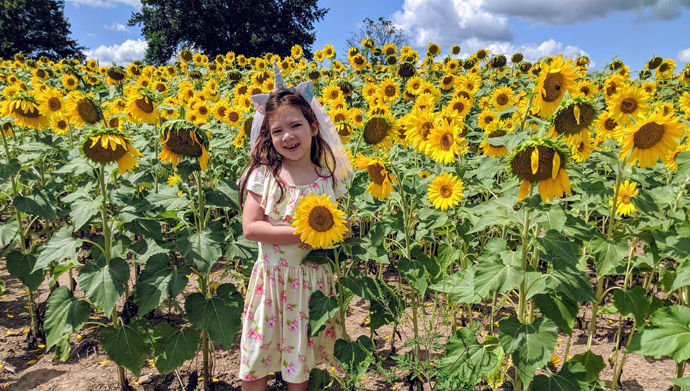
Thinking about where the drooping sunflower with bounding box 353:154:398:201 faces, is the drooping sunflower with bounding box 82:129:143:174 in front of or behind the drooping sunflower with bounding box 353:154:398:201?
in front

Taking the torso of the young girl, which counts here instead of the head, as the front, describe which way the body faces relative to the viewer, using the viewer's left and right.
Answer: facing the viewer

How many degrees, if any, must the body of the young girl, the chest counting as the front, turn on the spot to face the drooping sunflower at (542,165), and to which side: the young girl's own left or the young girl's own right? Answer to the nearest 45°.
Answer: approximately 45° to the young girl's own left

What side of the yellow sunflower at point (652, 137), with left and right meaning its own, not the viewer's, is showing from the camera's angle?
front

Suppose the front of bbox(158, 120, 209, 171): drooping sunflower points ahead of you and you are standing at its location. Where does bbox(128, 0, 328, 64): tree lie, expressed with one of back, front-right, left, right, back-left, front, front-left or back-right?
back

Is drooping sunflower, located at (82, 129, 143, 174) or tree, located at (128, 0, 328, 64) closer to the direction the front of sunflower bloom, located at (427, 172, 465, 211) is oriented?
the drooping sunflower

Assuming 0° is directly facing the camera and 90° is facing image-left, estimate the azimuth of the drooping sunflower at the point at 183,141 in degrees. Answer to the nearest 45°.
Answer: approximately 0°

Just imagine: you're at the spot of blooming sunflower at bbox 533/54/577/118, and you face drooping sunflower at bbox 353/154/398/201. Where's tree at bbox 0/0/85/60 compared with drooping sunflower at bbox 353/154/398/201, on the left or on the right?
right

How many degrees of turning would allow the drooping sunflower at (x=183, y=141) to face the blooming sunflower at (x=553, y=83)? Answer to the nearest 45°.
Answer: approximately 90° to its left

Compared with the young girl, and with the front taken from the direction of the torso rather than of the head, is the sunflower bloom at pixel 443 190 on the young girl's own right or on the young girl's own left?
on the young girl's own left

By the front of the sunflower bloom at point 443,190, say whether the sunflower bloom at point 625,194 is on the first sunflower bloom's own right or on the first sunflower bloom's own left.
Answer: on the first sunflower bloom's own left
